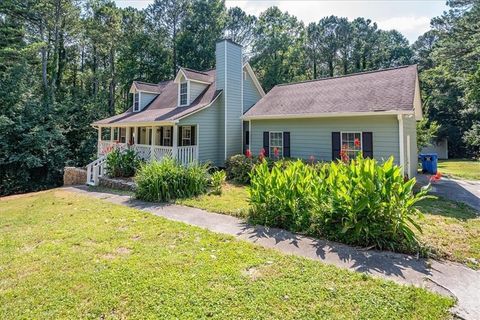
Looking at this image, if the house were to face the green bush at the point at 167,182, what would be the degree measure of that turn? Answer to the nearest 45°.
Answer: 0° — it already faces it

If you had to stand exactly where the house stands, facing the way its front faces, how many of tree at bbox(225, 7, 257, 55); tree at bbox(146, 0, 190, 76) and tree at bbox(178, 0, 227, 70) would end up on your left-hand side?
0

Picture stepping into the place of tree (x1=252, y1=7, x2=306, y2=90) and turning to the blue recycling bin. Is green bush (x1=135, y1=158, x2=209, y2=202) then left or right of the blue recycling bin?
right

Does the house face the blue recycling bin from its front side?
no

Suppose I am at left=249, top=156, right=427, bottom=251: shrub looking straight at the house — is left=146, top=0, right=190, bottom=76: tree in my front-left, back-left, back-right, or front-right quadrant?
front-left

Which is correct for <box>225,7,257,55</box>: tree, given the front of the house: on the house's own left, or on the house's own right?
on the house's own right

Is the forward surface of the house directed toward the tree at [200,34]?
no

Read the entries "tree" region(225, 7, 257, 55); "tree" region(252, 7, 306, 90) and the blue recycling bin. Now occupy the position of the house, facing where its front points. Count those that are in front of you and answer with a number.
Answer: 0

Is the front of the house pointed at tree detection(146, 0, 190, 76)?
no

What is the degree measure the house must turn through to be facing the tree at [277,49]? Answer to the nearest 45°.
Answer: approximately 135° to its right

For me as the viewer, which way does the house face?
facing the viewer and to the left of the viewer

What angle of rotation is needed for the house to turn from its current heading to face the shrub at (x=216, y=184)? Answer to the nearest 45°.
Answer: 0° — it already faces it
